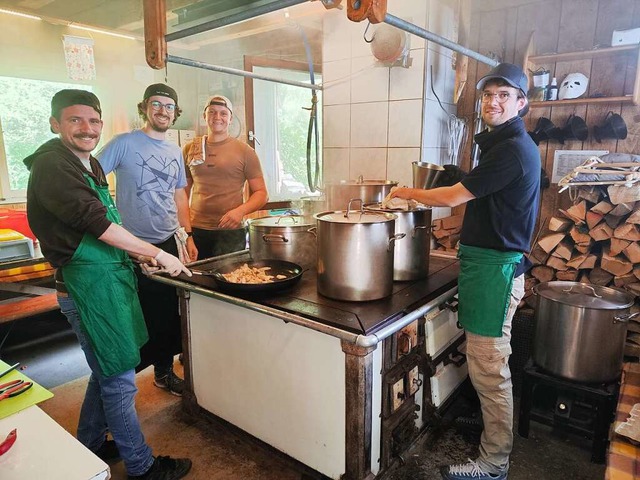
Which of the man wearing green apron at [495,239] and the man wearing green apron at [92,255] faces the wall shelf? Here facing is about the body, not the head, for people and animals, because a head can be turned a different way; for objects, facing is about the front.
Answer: the man wearing green apron at [92,255]

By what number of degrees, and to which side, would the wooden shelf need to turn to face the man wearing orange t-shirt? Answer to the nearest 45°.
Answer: approximately 45° to its right

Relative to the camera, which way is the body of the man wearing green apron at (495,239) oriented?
to the viewer's left

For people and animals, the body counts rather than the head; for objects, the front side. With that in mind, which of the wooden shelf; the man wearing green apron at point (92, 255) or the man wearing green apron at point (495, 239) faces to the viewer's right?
the man wearing green apron at point (92, 255)

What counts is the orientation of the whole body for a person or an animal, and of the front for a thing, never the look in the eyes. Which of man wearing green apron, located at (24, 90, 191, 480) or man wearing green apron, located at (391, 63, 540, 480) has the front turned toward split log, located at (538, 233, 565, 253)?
man wearing green apron, located at (24, 90, 191, 480)

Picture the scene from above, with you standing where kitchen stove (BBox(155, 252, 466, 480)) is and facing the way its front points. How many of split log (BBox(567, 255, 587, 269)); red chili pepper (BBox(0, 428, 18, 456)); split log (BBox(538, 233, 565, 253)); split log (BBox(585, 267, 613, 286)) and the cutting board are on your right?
2

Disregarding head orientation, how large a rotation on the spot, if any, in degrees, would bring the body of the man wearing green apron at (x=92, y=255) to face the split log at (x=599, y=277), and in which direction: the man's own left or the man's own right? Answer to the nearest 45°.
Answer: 0° — they already face it

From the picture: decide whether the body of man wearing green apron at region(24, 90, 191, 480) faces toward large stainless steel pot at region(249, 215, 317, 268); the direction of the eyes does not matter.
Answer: yes

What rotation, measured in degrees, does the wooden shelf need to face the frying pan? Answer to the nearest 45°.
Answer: approximately 45° to its right

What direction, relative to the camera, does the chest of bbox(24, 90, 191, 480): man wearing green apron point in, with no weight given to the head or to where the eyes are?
to the viewer's right
